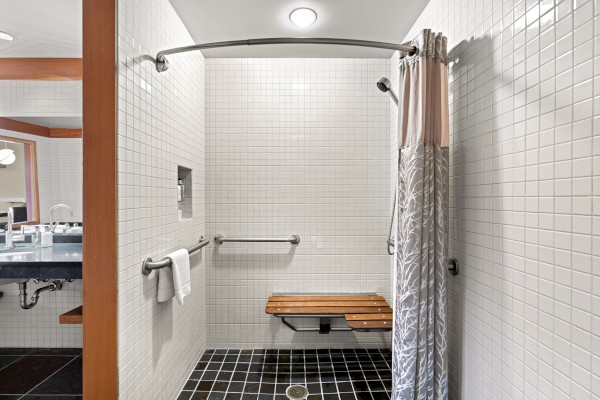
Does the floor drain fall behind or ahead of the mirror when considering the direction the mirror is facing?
ahead

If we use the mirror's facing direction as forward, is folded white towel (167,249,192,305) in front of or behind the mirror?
in front

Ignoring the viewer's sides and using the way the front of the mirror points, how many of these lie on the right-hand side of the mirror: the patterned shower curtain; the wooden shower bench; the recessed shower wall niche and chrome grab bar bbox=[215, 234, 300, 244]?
0

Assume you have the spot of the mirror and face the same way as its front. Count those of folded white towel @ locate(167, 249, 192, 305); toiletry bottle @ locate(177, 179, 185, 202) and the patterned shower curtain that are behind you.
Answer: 0

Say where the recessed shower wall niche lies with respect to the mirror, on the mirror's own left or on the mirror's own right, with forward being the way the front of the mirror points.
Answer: on the mirror's own left

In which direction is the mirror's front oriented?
toward the camera

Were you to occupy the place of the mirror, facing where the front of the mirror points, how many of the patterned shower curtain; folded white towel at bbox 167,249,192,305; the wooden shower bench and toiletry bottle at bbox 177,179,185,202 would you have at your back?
0

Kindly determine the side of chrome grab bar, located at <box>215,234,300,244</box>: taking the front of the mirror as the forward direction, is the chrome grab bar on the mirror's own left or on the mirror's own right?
on the mirror's own left

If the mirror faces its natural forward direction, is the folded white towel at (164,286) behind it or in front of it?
in front

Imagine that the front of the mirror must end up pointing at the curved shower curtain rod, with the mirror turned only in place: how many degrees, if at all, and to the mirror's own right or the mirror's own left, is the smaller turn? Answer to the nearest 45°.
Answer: approximately 45° to the mirror's own left
